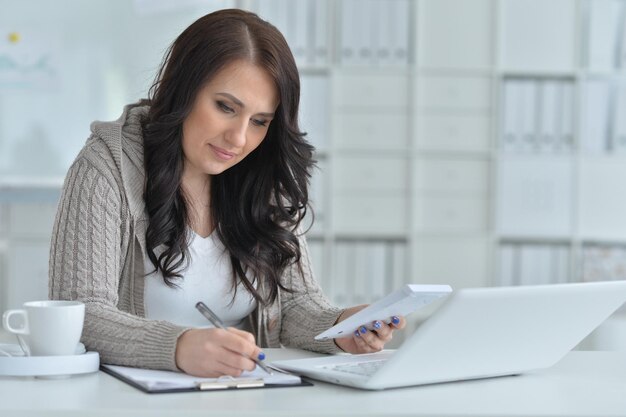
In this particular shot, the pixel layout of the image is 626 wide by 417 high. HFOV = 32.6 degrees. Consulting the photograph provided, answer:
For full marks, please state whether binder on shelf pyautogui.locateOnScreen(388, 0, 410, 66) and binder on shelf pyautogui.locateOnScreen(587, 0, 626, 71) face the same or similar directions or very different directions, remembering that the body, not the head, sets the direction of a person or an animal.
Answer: same or similar directions

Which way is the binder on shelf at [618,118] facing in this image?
toward the camera

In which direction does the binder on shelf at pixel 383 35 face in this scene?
toward the camera

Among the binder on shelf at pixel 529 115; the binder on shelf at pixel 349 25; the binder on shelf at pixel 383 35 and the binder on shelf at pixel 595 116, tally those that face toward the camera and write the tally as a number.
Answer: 4

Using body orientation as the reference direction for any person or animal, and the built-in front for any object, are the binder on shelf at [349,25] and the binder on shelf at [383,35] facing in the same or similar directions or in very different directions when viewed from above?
same or similar directions

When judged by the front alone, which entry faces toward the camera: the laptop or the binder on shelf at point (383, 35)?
the binder on shelf

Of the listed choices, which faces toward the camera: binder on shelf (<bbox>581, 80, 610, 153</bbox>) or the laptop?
the binder on shelf

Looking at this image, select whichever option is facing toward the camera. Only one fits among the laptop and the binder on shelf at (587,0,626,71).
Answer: the binder on shelf

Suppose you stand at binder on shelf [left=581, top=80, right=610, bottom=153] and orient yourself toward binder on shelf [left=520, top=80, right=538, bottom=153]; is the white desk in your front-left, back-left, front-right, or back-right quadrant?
front-left

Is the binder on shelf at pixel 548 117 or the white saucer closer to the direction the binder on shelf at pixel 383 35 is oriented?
the white saucer

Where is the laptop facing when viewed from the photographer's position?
facing away from the viewer and to the left of the viewer

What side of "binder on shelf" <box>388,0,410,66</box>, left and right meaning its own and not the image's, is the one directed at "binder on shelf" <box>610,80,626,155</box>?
left

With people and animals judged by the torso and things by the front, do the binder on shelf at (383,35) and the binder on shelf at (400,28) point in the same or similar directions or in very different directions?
same or similar directions
